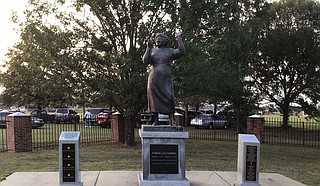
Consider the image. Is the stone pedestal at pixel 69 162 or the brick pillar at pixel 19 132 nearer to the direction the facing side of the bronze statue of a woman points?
the stone pedestal

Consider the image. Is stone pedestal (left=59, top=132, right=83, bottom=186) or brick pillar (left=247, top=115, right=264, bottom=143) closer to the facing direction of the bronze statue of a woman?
the stone pedestal

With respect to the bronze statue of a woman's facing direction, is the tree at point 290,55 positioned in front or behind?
behind

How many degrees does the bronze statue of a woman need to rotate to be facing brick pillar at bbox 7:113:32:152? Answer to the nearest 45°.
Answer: approximately 135° to its right

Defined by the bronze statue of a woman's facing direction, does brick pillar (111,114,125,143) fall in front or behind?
behind

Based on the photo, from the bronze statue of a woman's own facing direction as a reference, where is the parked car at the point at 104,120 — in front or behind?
behind

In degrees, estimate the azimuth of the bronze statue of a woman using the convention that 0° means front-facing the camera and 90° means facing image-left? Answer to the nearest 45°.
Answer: approximately 0°
